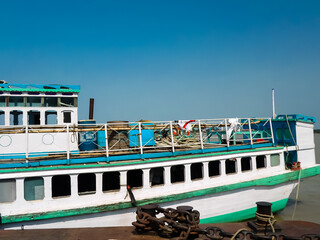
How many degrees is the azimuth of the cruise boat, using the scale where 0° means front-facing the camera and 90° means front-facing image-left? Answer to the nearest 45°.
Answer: approximately 45°

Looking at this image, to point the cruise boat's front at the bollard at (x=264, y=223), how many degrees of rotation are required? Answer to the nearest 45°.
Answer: approximately 90° to its left

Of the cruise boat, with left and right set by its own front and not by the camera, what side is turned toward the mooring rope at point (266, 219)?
left

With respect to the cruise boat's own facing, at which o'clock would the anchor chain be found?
The anchor chain is roughly at 10 o'clock from the cruise boat.
